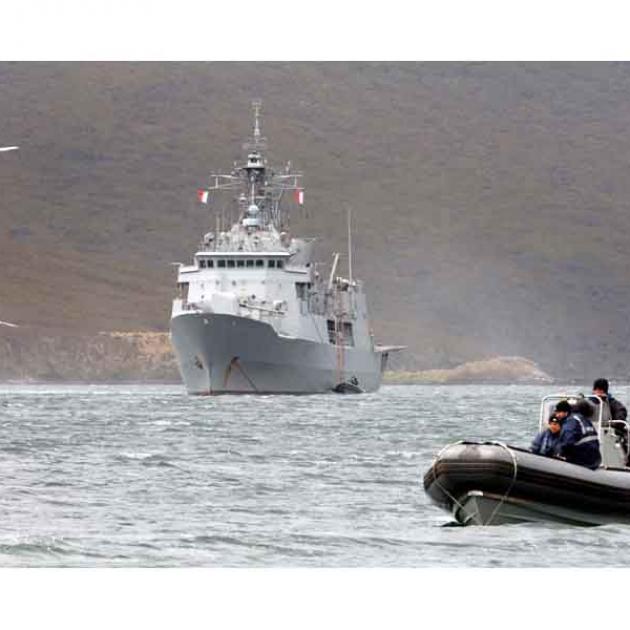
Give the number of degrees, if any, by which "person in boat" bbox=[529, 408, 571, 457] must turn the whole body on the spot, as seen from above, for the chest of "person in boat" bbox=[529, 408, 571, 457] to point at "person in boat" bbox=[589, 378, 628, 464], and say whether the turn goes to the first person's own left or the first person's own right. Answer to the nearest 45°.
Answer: approximately 180°

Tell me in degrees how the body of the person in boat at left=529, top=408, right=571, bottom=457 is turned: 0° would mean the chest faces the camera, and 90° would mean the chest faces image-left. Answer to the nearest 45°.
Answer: approximately 45°
